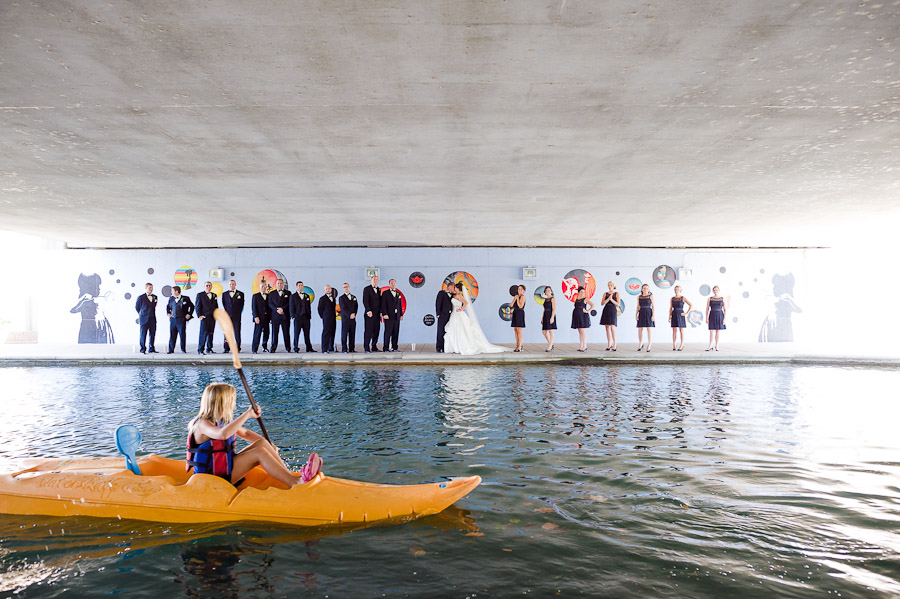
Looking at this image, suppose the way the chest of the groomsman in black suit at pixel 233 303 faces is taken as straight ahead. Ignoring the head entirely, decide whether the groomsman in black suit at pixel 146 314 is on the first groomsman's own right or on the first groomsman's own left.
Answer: on the first groomsman's own right

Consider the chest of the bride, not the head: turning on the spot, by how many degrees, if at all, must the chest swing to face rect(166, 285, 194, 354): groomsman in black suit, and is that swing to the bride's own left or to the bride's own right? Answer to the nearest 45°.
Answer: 0° — they already face them

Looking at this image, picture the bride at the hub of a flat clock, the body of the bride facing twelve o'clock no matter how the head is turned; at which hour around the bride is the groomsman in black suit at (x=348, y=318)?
The groomsman in black suit is roughly at 12 o'clock from the bride.

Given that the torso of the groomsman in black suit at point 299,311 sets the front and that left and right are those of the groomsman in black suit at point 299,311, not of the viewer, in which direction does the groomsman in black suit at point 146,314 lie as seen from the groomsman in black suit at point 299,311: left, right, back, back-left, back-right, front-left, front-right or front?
right

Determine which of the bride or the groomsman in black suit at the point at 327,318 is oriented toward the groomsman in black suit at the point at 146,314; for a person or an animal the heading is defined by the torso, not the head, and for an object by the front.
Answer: the bride

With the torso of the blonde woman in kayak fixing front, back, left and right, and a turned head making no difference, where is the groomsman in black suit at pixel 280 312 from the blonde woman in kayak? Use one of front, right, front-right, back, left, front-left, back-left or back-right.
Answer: left

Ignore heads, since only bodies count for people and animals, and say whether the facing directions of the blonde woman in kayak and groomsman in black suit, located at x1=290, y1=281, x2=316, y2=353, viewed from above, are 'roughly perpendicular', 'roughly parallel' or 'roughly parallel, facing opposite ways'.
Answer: roughly perpendicular

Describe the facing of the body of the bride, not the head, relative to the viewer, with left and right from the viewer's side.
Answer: facing to the left of the viewer

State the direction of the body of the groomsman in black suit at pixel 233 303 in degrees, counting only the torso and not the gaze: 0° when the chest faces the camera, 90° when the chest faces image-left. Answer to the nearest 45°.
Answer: approximately 0°

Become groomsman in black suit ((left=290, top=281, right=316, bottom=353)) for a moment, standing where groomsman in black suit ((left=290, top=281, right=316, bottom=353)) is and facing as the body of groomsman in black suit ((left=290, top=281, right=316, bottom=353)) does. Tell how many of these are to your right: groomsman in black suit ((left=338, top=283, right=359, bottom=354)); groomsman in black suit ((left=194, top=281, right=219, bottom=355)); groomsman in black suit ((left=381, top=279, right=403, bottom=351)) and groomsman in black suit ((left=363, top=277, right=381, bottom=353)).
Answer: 1

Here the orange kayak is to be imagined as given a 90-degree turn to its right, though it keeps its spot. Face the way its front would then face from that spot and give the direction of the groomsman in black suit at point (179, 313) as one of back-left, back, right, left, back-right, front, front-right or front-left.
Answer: back

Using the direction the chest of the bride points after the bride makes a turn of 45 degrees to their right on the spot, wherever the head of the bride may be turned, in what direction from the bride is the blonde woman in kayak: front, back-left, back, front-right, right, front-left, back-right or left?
back-left

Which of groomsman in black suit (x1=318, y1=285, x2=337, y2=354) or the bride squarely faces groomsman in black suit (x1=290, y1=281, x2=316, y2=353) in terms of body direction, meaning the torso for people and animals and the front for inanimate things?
the bride

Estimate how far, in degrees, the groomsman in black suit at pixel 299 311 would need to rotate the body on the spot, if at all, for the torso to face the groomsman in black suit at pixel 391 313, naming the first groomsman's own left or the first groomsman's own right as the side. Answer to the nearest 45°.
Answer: approximately 90° to the first groomsman's own left

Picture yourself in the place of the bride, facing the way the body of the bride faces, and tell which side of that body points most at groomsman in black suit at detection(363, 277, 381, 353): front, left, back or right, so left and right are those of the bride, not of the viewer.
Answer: front
